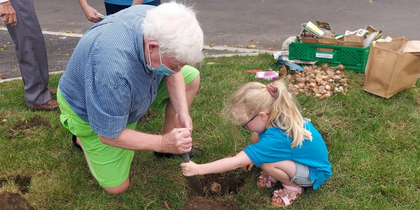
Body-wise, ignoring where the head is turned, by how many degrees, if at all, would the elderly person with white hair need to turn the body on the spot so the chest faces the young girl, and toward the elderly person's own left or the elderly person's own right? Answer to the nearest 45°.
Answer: approximately 45° to the elderly person's own left

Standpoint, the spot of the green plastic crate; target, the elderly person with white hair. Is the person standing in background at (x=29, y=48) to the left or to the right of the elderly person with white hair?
right

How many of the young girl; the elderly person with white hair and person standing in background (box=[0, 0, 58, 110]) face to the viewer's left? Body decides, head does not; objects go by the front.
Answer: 1

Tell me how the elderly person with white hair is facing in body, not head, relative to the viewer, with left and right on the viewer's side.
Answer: facing the viewer and to the right of the viewer

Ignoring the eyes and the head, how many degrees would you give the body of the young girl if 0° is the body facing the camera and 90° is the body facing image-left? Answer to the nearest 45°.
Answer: approximately 90°

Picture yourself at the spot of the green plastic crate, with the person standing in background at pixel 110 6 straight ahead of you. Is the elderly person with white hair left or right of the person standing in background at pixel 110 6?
left

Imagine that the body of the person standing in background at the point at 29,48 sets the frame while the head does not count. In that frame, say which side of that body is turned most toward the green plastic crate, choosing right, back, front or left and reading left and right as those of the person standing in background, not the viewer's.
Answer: front

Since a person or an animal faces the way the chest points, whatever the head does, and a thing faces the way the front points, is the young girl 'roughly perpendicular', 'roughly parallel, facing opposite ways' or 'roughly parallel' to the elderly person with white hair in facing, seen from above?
roughly parallel, facing opposite ways

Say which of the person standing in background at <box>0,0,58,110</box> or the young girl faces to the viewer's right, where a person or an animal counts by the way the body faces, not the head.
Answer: the person standing in background

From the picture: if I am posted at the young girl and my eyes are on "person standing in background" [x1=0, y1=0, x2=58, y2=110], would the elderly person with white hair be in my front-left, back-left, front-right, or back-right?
front-left

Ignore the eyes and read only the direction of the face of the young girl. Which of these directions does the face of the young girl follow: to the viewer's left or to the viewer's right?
to the viewer's left

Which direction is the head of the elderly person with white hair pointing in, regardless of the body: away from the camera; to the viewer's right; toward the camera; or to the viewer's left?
to the viewer's right

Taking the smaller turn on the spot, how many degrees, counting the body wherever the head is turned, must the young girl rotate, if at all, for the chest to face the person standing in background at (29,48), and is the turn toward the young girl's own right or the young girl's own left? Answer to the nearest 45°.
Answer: approximately 45° to the young girl's own right

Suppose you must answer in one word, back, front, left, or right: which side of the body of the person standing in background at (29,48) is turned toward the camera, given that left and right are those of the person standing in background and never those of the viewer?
right

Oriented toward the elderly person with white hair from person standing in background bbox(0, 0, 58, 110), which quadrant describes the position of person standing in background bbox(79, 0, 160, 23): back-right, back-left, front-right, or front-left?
front-left

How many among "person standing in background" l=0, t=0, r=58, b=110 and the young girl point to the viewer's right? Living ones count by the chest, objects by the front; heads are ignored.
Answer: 1

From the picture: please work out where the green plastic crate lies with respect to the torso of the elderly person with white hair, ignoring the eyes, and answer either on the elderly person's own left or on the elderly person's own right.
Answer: on the elderly person's own left
